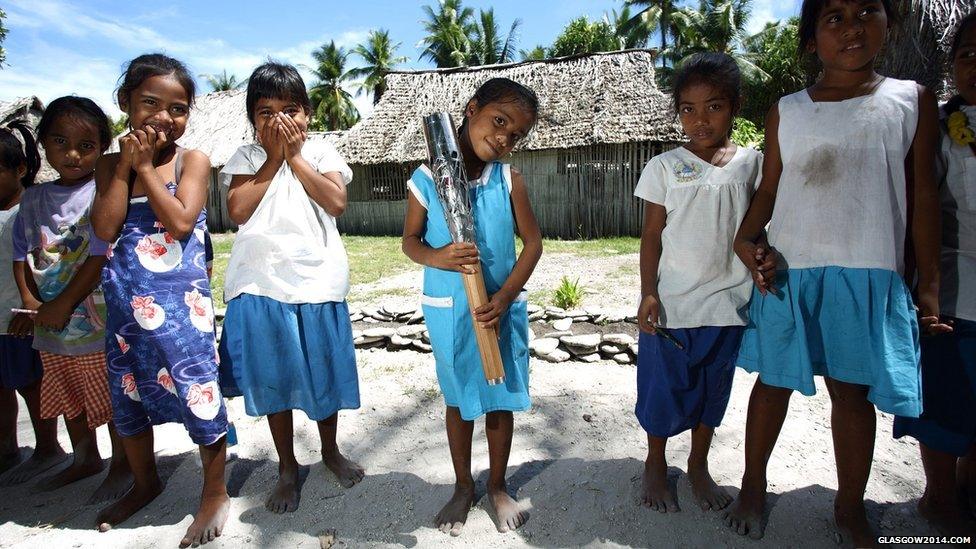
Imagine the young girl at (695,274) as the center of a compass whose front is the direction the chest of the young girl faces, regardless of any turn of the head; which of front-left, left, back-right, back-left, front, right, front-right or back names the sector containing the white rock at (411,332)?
back-right

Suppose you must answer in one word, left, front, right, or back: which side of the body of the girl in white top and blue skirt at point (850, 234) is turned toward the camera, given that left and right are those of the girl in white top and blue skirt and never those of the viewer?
front

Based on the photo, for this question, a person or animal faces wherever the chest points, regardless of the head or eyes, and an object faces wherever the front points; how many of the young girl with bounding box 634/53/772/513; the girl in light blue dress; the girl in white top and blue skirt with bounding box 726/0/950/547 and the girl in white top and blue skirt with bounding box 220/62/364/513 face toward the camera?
4

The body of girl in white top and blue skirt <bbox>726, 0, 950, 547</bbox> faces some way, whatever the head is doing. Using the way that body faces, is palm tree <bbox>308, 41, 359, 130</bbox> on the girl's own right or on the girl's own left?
on the girl's own right

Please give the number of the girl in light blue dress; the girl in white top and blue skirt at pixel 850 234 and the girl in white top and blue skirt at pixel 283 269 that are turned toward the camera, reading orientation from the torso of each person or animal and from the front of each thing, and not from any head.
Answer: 3

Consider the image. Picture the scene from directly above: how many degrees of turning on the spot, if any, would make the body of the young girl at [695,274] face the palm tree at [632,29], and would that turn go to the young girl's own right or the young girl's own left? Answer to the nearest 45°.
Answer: approximately 180°

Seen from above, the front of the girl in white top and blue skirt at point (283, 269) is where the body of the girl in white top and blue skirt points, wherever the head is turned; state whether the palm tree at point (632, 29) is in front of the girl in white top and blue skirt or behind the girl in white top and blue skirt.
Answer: behind

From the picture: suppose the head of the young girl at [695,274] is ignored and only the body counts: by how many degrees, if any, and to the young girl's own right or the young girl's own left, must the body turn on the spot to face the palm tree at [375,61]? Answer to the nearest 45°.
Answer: approximately 135° to the young girl's own right

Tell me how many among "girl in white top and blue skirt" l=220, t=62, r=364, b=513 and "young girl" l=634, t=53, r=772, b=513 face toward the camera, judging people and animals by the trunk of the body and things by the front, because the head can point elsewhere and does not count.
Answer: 2

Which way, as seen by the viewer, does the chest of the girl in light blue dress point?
toward the camera

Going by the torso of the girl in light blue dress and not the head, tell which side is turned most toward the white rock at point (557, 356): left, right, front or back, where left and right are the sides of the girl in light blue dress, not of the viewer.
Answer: back

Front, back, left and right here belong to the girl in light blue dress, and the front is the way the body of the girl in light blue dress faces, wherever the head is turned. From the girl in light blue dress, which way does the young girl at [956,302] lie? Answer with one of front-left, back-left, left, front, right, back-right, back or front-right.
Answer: left
